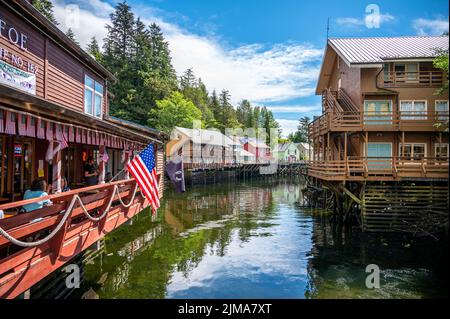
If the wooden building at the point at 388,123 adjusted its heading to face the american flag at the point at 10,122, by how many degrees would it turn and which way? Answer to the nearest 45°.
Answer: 0° — it already faces it

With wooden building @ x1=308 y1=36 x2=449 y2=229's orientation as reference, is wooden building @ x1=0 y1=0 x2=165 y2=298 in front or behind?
in front

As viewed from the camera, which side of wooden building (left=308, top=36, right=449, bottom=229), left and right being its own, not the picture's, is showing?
front

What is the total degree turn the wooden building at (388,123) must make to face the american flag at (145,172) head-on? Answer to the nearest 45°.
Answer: approximately 45° to its right
